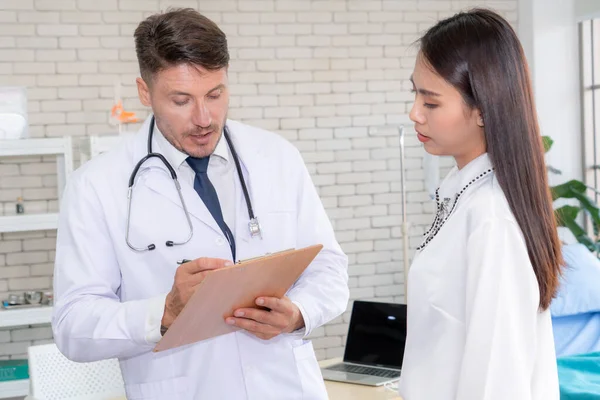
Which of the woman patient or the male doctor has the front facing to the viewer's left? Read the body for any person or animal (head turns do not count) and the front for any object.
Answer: the woman patient

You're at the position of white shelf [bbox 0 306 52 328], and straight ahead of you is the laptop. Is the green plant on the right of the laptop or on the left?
left

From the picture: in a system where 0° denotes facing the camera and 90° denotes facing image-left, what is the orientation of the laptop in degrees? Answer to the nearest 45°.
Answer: approximately 45°

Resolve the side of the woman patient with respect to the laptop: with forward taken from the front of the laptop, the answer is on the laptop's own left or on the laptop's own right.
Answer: on the laptop's own left

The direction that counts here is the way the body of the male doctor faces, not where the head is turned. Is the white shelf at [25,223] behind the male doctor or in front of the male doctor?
behind

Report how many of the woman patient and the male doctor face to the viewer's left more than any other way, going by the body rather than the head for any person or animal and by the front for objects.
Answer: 1

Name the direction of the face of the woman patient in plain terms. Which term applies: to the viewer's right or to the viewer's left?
to the viewer's left

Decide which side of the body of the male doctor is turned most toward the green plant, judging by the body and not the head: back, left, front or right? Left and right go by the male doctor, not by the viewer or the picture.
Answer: left

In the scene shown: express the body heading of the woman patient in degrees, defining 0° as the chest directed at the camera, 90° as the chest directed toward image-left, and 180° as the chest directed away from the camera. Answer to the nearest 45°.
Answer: approximately 90°

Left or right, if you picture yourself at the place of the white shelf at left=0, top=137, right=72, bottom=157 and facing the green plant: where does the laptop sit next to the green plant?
right
